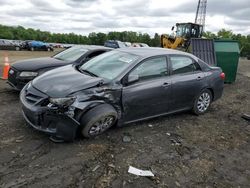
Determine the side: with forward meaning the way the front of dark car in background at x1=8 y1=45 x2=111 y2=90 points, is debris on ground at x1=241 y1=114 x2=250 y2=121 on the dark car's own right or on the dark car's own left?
on the dark car's own left

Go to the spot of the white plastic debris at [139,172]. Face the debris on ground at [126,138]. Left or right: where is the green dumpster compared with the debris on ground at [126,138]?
right

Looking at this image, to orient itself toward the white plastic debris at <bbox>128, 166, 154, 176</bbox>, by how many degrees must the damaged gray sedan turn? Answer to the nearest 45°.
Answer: approximately 45° to its left

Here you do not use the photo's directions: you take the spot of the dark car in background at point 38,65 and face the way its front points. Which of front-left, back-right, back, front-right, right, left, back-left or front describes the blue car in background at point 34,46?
back-right

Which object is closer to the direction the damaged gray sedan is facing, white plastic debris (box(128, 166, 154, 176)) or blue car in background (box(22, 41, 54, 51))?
the white plastic debris

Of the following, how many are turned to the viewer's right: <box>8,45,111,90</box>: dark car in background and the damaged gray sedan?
0

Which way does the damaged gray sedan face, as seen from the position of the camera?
facing the viewer and to the left of the viewer
